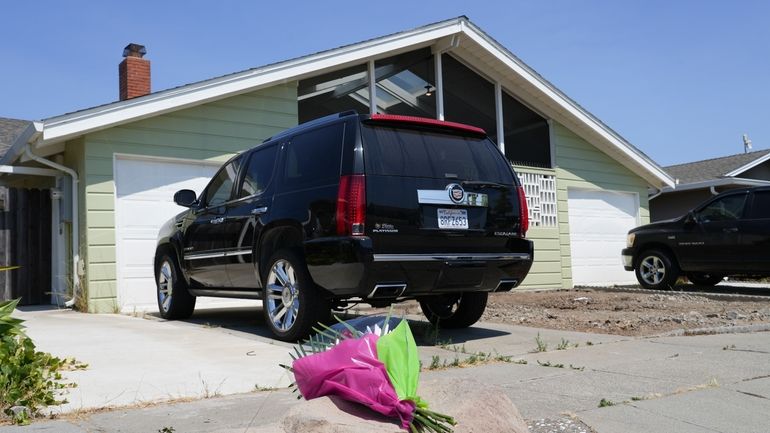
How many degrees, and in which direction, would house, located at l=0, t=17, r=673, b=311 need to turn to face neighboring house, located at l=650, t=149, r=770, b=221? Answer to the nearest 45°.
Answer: approximately 90° to its left

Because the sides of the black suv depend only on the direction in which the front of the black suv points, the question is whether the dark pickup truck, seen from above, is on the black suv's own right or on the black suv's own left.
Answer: on the black suv's own right

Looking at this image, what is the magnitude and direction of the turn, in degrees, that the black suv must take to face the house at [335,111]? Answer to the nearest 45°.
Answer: approximately 45° to its right

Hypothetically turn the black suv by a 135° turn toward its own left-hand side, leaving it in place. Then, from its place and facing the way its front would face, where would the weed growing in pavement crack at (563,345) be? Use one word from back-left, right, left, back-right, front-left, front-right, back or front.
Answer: left

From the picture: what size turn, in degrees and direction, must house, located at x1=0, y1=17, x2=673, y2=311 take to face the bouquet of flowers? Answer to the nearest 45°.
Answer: approximately 45° to its right

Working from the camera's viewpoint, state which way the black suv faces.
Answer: facing away from the viewer and to the left of the viewer

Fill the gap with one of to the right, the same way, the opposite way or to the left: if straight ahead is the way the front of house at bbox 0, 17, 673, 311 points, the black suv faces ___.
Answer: the opposite way

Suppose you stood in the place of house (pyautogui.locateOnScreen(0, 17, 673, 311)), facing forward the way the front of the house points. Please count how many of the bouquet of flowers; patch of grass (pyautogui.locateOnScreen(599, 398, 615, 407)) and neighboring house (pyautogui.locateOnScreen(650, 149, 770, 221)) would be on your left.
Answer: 1

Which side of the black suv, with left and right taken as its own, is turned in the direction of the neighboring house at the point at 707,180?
right

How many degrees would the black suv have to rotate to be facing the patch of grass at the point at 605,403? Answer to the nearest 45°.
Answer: approximately 180°

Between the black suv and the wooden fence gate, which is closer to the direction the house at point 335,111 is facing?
the black suv

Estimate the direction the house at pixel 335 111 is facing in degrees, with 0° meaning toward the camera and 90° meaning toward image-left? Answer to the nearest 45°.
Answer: approximately 315°
